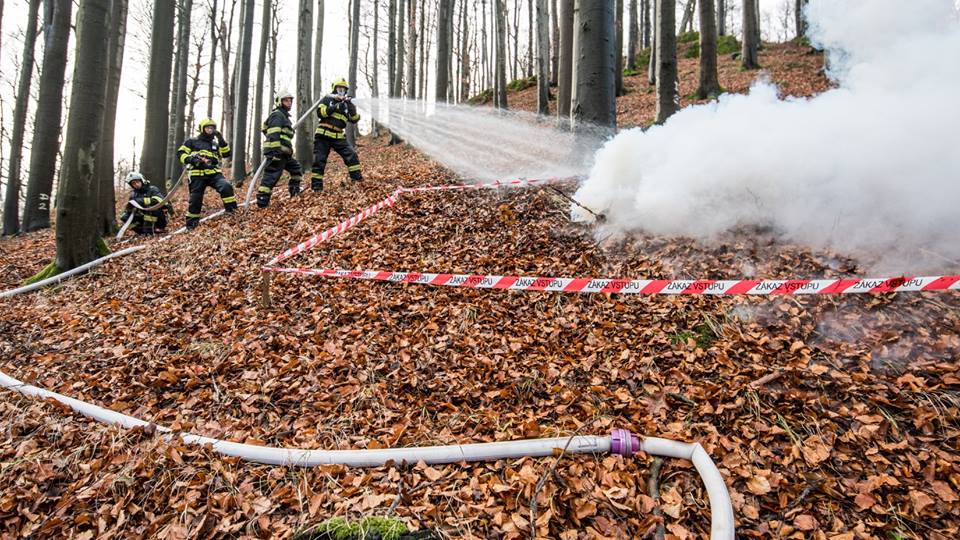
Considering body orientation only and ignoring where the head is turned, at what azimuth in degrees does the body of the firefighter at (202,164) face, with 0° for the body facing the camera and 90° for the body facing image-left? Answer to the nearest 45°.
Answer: approximately 315°

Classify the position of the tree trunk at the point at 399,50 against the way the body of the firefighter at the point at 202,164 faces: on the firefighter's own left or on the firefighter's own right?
on the firefighter's own left

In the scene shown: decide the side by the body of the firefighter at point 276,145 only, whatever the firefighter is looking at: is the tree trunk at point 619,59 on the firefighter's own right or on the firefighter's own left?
on the firefighter's own left

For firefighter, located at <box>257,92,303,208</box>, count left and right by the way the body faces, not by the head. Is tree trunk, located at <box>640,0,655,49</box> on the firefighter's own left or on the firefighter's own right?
on the firefighter's own left

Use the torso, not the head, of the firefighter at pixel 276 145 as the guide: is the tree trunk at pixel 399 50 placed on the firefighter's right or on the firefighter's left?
on the firefighter's left

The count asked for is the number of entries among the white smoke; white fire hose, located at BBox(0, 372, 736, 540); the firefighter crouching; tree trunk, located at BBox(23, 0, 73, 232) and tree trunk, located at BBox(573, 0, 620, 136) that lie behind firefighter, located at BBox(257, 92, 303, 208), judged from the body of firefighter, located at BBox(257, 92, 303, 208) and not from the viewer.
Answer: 2

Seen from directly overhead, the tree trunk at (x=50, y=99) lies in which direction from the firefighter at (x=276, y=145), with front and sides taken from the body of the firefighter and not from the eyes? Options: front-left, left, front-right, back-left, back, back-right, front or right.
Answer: back
